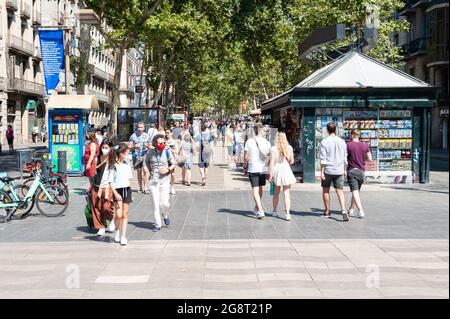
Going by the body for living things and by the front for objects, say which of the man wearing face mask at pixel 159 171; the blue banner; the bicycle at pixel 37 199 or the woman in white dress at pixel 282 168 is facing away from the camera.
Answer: the woman in white dress

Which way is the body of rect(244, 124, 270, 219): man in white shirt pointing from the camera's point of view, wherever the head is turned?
away from the camera

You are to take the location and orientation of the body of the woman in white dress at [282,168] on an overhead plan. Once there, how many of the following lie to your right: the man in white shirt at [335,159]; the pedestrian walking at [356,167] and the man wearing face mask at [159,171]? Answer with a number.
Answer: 2

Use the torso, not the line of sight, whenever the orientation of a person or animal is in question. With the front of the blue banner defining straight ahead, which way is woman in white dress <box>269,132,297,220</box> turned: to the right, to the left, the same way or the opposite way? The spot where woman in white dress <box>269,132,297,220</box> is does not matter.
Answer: the opposite way

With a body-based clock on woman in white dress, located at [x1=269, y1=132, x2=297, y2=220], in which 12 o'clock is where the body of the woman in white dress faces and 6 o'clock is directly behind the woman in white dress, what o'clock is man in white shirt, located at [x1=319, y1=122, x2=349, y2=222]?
The man in white shirt is roughly at 3 o'clock from the woman in white dress.

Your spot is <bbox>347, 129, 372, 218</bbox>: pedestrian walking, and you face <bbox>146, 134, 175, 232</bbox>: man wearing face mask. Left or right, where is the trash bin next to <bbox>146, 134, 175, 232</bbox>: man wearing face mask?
right

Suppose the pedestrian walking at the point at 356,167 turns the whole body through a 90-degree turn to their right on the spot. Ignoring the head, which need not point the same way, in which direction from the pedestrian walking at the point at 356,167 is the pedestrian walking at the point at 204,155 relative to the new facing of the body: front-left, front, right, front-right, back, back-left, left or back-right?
back-left

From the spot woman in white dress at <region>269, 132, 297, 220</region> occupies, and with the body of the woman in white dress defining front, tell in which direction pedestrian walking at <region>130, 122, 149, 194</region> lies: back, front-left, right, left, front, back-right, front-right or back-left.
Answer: front-left

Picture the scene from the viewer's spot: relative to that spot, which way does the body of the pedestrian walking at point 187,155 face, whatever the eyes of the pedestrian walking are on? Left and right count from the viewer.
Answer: facing away from the viewer

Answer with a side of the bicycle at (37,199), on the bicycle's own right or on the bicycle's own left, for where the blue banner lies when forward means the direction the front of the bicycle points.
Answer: on the bicycle's own left
